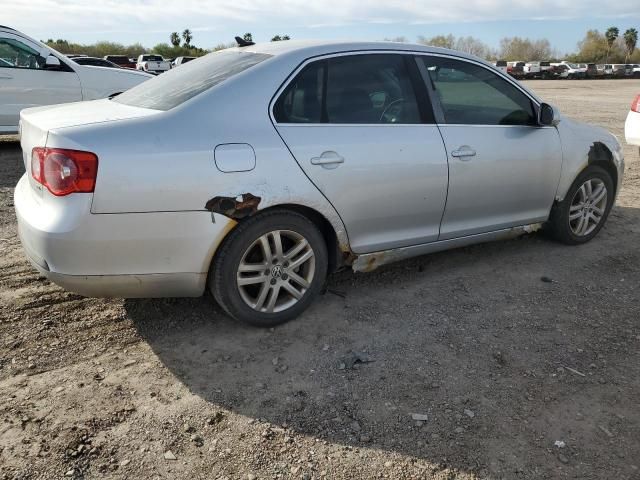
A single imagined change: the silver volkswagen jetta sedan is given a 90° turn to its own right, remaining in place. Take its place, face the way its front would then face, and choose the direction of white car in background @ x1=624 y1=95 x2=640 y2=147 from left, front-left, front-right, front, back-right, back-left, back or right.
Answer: left

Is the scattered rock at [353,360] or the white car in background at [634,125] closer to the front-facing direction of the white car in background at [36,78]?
the white car in background

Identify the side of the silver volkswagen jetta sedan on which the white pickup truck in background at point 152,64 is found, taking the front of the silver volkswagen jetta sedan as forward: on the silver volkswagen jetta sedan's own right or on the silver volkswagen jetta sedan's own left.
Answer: on the silver volkswagen jetta sedan's own left

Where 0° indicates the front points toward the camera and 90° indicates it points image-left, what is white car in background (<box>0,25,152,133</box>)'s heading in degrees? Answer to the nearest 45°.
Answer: approximately 270°

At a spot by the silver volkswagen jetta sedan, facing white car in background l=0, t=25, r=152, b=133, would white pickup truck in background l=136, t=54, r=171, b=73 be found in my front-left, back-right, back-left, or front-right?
front-right

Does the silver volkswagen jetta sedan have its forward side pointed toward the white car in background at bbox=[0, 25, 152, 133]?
no

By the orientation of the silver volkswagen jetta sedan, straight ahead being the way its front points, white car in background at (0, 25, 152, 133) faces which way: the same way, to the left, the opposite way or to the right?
the same way

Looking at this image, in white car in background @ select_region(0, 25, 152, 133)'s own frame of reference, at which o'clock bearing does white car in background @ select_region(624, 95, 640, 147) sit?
white car in background @ select_region(624, 95, 640, 147) is roughly at 1 o'clock from white car in background @ select_region(0, 25, 152, 133).

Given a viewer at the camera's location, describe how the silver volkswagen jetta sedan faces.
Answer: facing away from the viewer and to the right of the viewer

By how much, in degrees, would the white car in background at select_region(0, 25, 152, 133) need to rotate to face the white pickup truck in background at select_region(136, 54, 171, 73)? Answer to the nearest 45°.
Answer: approximately 90° to its left

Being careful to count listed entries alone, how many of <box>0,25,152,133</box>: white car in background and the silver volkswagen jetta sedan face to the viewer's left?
0
